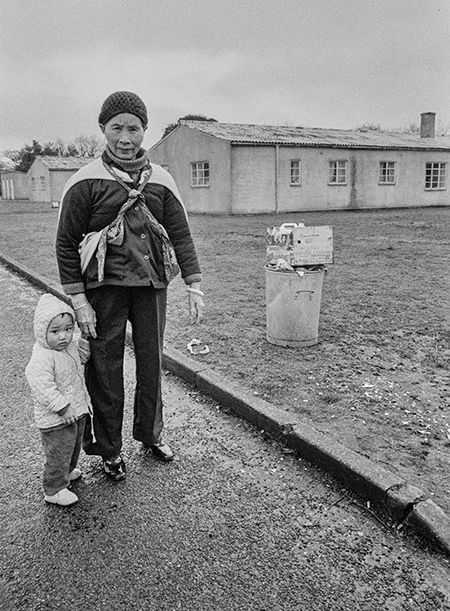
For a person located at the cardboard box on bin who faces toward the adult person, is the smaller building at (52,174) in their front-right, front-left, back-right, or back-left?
back-right

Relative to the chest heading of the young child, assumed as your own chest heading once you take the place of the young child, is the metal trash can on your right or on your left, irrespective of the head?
on your left

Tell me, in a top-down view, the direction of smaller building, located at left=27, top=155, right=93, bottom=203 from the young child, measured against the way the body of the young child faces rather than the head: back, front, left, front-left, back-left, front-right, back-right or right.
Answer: back-left

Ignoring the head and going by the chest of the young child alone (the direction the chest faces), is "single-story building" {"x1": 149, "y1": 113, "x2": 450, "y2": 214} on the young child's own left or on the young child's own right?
on the young child's own left

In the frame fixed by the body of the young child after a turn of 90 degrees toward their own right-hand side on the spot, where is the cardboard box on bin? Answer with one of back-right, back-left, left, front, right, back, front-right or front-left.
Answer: back
